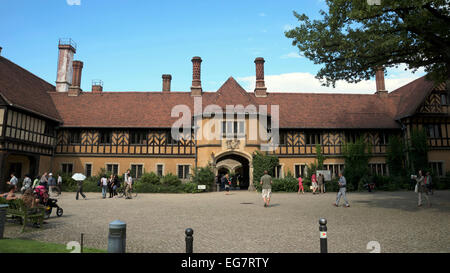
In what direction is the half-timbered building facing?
toward the camera

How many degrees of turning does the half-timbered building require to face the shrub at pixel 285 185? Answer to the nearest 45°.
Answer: approximately 90° to its left

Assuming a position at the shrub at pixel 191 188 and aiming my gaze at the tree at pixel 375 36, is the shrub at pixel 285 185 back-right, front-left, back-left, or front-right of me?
front-left

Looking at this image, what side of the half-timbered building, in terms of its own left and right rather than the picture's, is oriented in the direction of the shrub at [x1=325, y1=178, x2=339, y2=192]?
left

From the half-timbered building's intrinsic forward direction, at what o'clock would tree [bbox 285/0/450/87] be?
The tree is roughly at 11 o'clock from the half-timbered building.
